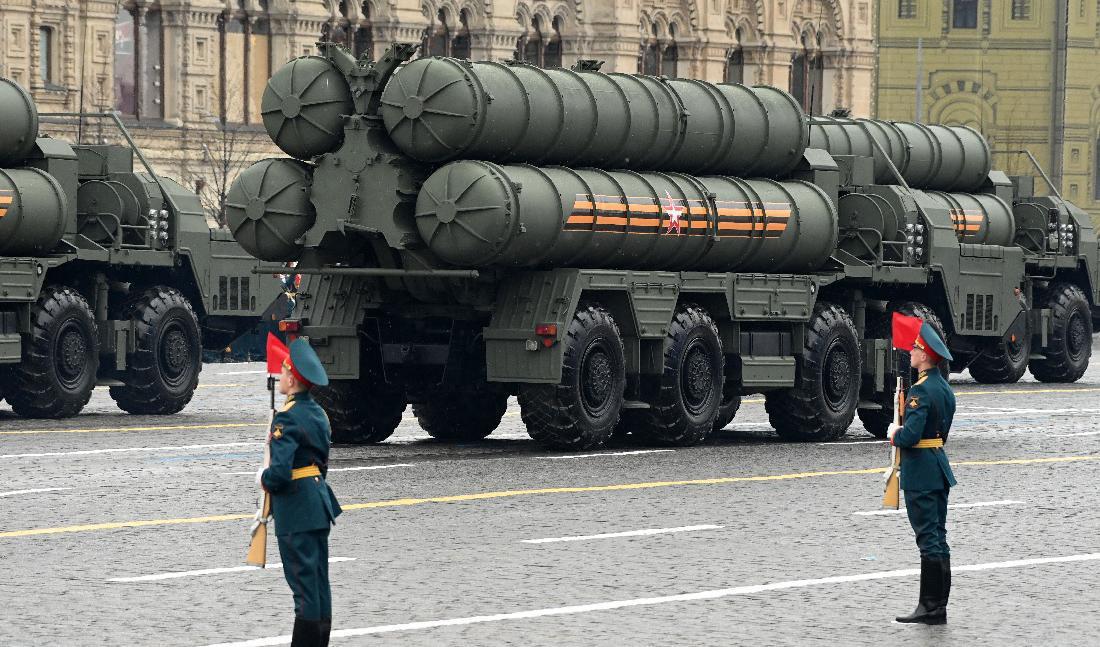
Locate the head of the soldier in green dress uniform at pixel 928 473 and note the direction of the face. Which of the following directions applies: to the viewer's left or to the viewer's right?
to the viewer's left

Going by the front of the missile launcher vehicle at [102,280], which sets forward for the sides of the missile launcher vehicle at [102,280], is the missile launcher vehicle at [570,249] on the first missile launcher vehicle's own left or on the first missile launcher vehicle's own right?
on the first missile launcher vehicle's own right

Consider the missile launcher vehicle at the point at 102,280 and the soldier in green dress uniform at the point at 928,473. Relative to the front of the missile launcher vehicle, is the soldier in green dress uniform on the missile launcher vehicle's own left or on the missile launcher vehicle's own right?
on the missile launcher vehicle's own right

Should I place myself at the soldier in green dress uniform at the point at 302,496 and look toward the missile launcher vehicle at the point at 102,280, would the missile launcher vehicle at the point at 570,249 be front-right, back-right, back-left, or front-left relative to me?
front-right

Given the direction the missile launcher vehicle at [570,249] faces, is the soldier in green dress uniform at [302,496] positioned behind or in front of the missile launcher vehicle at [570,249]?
behind

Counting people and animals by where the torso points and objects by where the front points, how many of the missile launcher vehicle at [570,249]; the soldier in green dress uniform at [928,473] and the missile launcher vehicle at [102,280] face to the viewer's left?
1

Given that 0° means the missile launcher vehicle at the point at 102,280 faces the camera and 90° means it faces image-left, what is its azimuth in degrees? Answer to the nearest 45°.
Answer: approximately 225°

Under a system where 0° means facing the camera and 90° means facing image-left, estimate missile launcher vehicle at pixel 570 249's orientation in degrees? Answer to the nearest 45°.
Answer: approximately 225°

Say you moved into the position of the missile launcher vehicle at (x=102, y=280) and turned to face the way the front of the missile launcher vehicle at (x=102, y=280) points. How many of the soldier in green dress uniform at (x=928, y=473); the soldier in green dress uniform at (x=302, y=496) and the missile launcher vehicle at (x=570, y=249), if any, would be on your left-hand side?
0

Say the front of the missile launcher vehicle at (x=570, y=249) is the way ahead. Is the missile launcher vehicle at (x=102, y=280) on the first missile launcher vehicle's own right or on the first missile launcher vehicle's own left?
on the first missile launcher vehicle's own left

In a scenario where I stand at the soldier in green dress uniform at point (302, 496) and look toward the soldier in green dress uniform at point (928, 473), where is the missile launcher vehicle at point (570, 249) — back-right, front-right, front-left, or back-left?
front-left

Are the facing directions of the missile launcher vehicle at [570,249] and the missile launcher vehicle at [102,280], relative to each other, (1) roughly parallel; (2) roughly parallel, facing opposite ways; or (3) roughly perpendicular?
roughly parallel

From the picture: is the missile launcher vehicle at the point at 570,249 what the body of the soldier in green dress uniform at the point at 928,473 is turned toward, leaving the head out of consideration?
no
